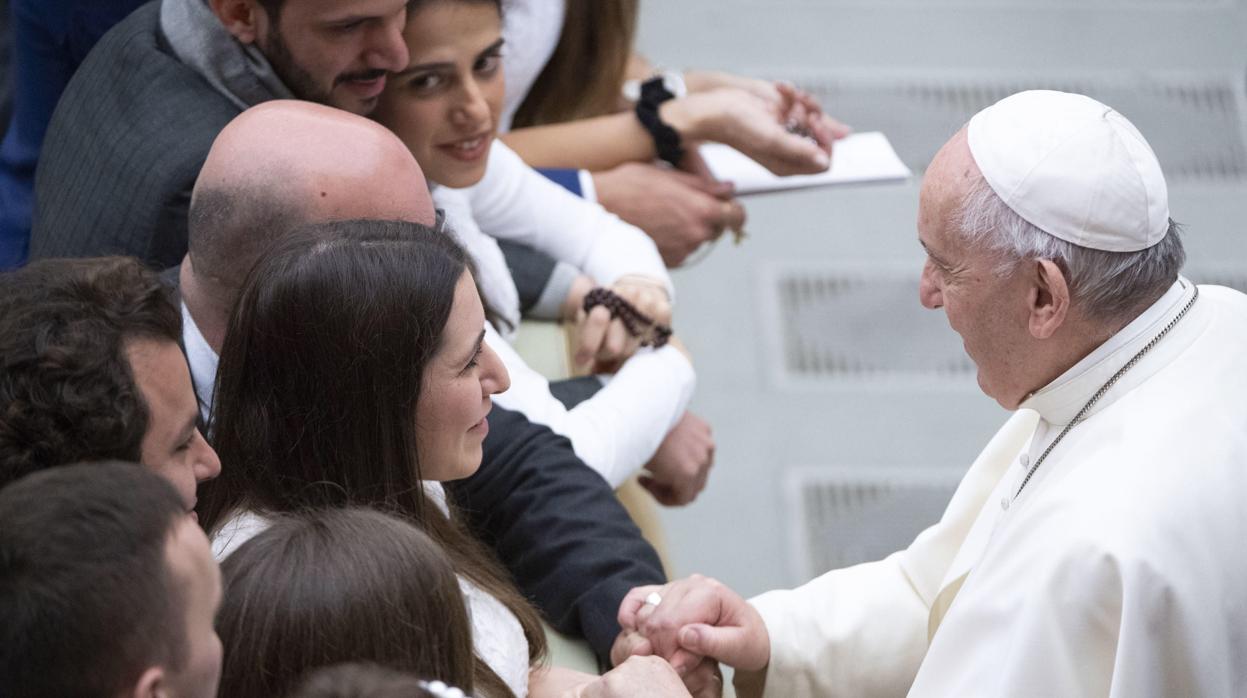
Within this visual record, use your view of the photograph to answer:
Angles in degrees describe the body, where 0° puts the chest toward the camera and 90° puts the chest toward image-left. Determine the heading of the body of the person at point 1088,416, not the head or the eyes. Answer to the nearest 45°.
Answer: approximately 90°

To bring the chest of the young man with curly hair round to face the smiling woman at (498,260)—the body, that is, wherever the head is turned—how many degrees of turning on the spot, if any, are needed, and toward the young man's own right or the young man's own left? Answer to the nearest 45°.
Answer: approximately 45° to the young man's own left

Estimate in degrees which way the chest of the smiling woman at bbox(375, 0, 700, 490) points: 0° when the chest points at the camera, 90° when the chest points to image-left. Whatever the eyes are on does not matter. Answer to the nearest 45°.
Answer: approximately 315°

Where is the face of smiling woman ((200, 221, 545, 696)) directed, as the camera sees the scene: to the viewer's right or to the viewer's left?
to the viewer's right

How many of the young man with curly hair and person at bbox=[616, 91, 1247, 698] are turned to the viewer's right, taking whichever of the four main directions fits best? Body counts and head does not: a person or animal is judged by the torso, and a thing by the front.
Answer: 1

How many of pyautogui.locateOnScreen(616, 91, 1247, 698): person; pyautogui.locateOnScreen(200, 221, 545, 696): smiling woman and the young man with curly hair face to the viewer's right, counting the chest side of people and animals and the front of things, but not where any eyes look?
2

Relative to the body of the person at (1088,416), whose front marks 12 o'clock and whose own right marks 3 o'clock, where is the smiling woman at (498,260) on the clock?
The smiling woman is roughly at 1 o'clock from the person.

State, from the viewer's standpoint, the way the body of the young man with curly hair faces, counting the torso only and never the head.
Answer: to the viewer's right

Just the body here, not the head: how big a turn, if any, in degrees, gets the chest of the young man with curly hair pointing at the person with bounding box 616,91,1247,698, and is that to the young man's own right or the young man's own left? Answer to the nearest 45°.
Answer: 0° — they already face them

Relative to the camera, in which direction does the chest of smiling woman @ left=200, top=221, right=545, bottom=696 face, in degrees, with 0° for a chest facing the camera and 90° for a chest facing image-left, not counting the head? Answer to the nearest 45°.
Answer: approximately 270°

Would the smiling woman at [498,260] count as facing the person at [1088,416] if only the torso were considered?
yes

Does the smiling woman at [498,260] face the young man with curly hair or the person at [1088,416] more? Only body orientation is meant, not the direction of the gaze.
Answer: the person
